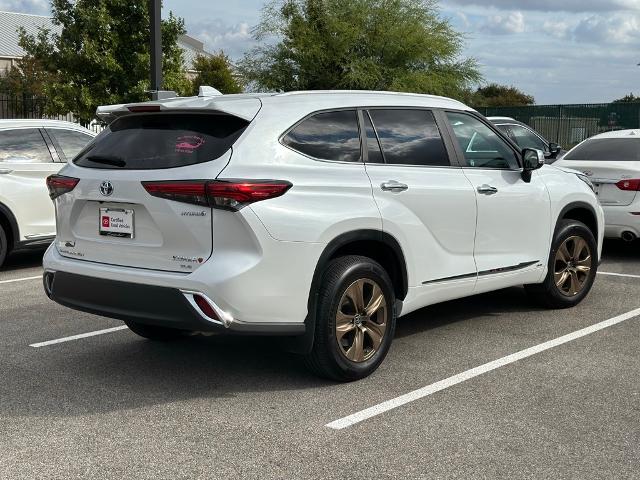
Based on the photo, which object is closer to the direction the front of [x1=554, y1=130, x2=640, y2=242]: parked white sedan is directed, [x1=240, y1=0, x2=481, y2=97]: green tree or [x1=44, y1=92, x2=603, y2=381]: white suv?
the green tree

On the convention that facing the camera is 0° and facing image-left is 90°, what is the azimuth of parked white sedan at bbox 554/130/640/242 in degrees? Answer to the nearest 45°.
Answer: approximately 225°

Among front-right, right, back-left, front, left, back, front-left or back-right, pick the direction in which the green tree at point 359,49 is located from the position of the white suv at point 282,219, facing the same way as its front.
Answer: front-left

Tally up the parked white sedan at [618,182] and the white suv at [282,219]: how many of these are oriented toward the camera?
0

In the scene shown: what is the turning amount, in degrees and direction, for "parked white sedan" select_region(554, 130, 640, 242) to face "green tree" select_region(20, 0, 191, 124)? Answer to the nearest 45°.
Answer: approximately 90° to its left

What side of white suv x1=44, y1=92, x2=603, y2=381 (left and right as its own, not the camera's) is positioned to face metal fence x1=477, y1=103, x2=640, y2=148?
front

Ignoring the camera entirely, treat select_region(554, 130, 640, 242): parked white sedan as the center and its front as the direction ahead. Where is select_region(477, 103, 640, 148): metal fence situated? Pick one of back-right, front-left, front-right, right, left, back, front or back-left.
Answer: front-left

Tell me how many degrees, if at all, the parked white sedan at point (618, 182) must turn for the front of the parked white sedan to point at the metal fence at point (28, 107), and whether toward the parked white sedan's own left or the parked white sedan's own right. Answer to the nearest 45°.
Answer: approximately 90° to the parked white sedan's own left

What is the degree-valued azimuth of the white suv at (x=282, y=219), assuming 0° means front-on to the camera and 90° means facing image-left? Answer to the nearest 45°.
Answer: approximately 225°

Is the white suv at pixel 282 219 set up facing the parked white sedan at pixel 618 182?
yes

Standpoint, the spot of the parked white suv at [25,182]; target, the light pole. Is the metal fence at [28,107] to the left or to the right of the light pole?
left

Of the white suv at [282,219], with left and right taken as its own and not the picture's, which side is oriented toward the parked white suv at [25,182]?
left
